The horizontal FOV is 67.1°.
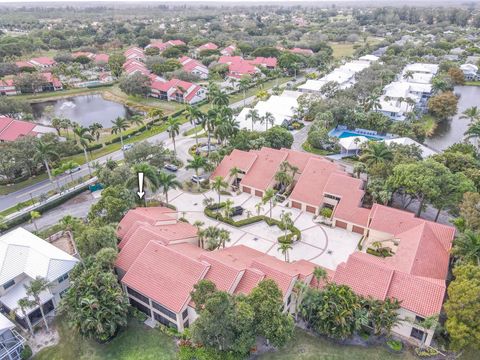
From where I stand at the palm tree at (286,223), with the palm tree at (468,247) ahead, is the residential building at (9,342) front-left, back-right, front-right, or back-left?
back-right
